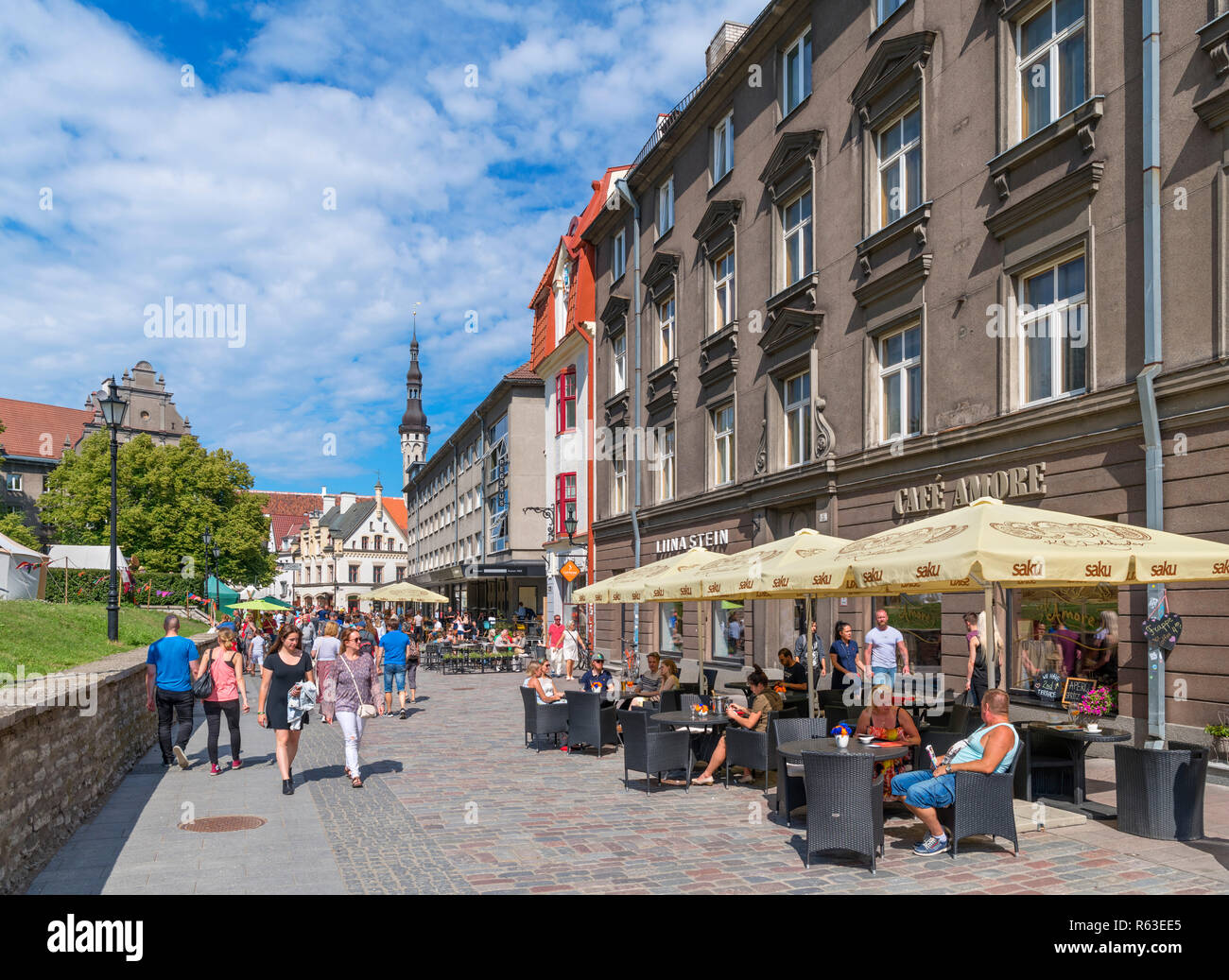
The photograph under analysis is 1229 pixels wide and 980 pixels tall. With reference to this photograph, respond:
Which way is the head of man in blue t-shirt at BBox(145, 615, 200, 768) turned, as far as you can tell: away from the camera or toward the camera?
away from the camera

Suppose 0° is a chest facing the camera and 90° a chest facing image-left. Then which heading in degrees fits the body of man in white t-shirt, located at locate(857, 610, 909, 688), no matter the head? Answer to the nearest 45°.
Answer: approximately 0°

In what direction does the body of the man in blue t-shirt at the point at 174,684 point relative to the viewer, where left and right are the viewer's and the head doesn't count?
facing away from the viewer

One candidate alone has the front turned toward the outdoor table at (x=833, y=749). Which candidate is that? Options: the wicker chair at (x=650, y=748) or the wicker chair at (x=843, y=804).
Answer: the wicker chair at (x=843, y=804)

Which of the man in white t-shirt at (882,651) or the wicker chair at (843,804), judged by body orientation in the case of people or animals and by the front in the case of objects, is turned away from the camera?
the wicker chair

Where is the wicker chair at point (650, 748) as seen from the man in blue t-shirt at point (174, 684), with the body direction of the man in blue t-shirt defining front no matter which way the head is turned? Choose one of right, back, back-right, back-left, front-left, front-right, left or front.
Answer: back-right

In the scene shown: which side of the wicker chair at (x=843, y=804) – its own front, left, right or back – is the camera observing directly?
back

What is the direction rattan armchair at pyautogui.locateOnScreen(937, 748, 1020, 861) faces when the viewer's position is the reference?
facing to the left of the viewer

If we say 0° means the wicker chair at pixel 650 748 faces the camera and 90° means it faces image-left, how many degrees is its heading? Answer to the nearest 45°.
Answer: approximately 225°

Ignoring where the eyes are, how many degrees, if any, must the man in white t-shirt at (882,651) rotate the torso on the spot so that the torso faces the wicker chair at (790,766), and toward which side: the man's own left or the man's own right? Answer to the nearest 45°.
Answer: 0° — they already face it
